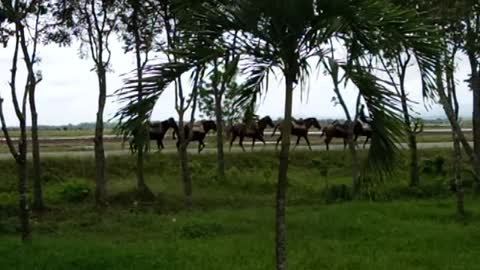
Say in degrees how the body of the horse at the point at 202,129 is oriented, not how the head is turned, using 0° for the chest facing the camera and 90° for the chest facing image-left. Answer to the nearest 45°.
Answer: approximately 270°

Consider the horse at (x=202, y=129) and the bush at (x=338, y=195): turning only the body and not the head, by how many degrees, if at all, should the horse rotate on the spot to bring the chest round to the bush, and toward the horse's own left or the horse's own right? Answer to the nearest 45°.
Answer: approximately 45° to the horse's own right

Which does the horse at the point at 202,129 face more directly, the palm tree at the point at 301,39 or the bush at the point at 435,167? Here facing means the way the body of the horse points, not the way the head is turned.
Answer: the bush

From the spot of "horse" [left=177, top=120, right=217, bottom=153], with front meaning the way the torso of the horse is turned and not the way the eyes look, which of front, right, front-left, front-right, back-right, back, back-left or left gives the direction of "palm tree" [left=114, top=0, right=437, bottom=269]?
right

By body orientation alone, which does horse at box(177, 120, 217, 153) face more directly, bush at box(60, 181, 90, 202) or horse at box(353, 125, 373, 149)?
the horse

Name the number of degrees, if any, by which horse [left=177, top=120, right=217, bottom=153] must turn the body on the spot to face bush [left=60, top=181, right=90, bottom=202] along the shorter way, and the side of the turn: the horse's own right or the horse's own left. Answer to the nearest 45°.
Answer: approximately 135° to the horse's own right

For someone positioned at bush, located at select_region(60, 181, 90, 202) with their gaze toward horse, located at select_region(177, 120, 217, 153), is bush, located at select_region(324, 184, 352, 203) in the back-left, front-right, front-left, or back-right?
front-right

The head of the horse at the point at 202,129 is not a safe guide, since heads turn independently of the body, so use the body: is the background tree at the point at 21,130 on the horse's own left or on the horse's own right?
on the horse's own right
